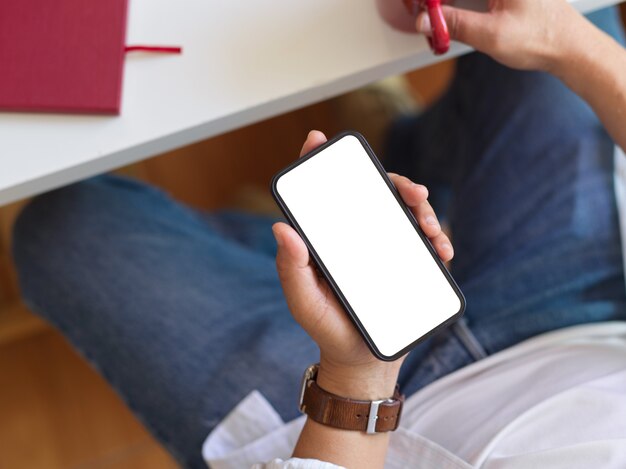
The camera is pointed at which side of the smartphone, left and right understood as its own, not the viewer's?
front
